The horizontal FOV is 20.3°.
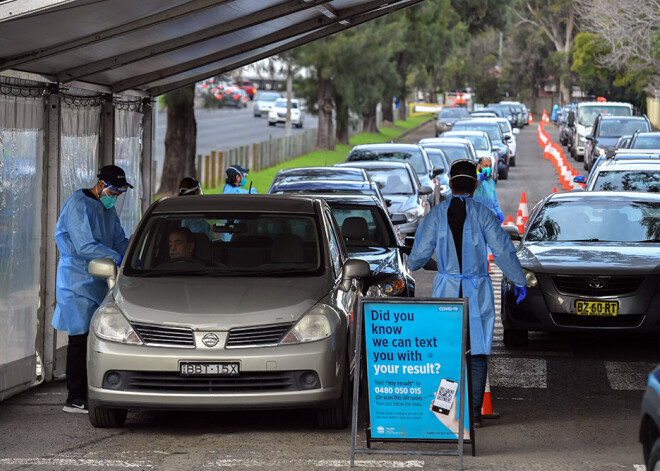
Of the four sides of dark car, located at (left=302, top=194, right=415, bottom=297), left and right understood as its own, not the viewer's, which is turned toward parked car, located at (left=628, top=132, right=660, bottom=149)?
back

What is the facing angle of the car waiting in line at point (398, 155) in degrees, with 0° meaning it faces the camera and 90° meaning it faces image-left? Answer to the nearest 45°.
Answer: approximately 0°

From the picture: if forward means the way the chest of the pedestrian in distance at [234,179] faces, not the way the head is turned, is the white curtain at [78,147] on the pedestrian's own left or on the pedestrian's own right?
on the pedestrian's own right

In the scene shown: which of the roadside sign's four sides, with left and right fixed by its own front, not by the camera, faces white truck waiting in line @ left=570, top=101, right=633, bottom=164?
back

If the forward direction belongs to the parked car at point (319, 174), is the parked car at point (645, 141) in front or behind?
behind
